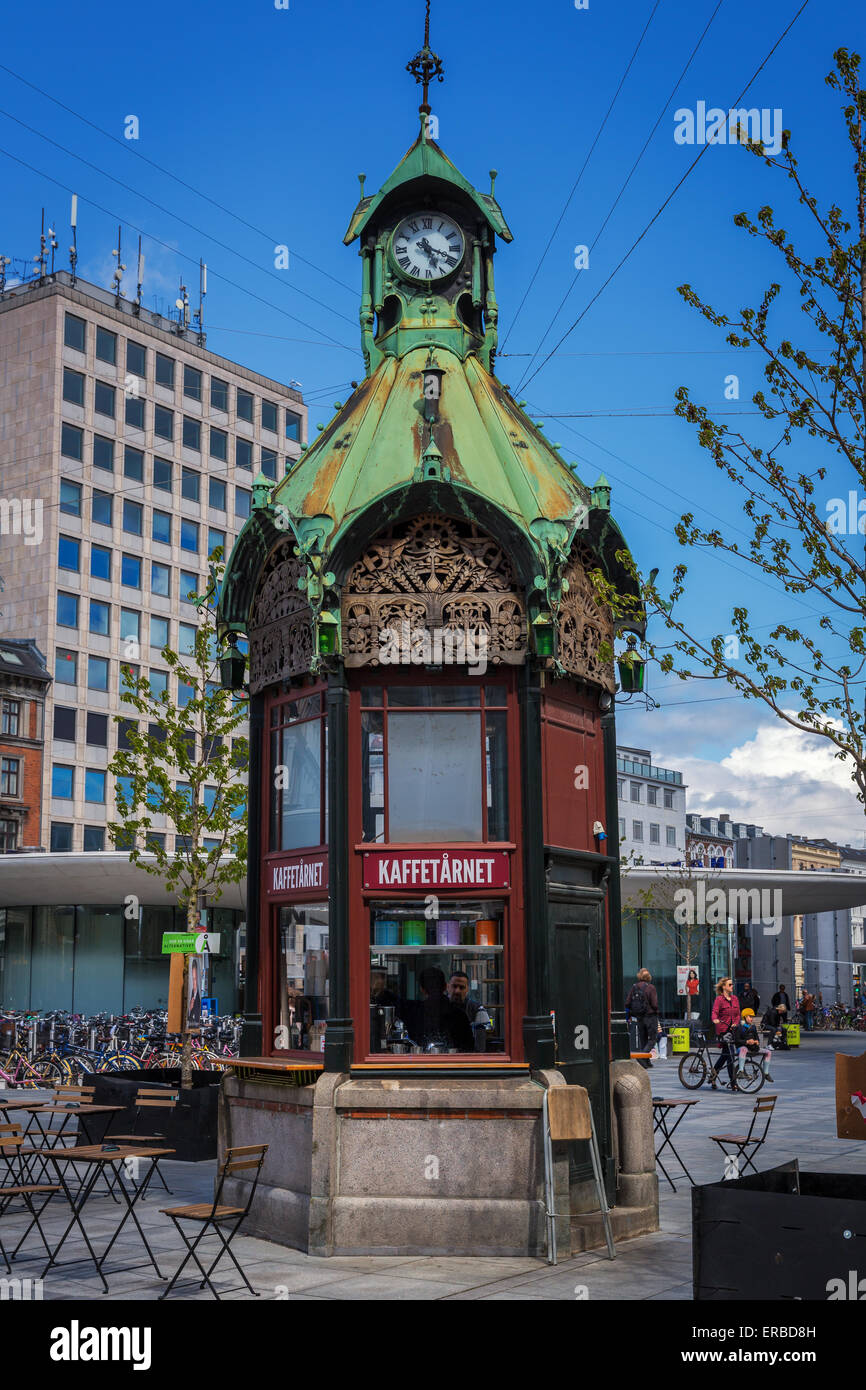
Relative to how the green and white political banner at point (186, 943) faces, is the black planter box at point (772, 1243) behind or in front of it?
in front

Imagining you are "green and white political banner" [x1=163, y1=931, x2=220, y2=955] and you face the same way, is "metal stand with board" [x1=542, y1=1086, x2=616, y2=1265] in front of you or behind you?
in front

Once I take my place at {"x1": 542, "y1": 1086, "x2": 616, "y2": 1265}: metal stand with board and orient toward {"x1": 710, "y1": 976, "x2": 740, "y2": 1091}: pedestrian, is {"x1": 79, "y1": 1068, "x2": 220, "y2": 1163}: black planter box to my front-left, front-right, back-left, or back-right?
front-left

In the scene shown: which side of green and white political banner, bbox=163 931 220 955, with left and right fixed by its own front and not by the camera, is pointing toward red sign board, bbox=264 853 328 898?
front

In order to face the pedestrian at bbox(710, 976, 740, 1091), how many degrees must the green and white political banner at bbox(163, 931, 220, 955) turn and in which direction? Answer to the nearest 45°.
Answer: approximately 135° to its left

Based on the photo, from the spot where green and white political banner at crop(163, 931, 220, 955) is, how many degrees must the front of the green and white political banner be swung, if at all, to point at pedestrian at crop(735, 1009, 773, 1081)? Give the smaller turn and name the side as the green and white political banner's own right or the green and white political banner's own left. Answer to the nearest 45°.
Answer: approximately 135° to the green and white political banner's own left

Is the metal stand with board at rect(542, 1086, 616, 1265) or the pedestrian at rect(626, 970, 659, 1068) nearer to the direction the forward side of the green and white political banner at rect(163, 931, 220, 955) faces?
the metal stand with board

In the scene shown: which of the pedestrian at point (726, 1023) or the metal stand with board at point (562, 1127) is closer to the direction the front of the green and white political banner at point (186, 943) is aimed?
the metal stand with board

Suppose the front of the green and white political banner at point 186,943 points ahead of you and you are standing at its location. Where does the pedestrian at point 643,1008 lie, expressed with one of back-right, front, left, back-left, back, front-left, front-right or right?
back-left

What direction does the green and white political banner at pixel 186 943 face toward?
toward the camera

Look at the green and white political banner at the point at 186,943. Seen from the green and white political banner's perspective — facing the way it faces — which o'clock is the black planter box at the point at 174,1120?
The black planter box is roughly at 12 o'clock from the green and white political banner.

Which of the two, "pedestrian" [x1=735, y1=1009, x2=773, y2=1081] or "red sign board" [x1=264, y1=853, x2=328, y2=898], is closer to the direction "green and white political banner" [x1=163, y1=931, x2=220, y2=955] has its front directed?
the red sign board
